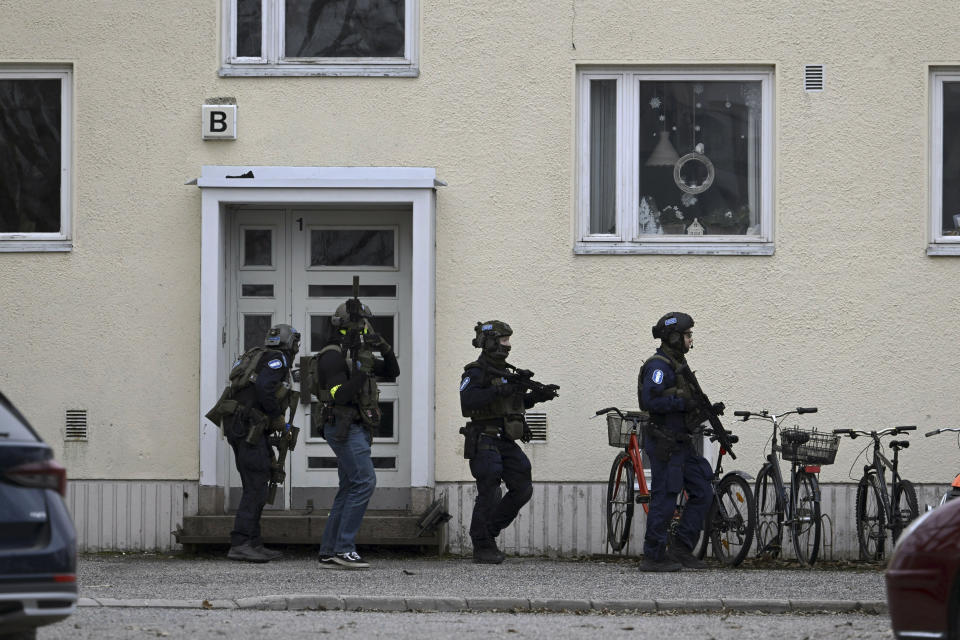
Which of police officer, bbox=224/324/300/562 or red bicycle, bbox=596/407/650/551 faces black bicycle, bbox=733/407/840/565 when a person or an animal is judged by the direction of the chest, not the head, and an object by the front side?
the police officer

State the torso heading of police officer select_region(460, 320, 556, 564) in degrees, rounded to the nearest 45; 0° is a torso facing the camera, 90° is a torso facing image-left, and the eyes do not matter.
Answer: approximately 315°

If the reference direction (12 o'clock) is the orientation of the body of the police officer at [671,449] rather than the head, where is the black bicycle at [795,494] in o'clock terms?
The black bicycle is roughly at 11 o'clock from the police officer.

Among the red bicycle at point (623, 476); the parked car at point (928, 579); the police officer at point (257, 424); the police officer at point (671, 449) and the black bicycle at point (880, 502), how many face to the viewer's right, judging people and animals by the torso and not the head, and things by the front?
2

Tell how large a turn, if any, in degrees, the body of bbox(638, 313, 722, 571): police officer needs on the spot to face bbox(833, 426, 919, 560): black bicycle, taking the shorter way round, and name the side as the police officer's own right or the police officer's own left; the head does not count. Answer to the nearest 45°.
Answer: approximately 45° to the police officer's own left

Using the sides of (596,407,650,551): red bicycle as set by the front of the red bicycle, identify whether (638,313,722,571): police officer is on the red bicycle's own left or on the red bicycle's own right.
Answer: on the red bicycle's own left

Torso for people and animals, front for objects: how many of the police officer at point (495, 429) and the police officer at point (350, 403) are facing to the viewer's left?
0

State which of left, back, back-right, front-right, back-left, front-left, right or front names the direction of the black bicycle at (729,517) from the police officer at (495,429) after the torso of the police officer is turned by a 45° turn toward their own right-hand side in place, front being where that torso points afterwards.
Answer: left

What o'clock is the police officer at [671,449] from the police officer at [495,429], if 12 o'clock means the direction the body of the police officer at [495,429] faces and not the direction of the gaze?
the police officer at [671,449] is roughly at 11 o'clock from the police officer at [495,429].

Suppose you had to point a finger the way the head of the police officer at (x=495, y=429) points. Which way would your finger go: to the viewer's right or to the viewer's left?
to the viewer's right

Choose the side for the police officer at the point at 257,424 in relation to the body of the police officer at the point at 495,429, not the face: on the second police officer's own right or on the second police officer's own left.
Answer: on the second police officer's own right
